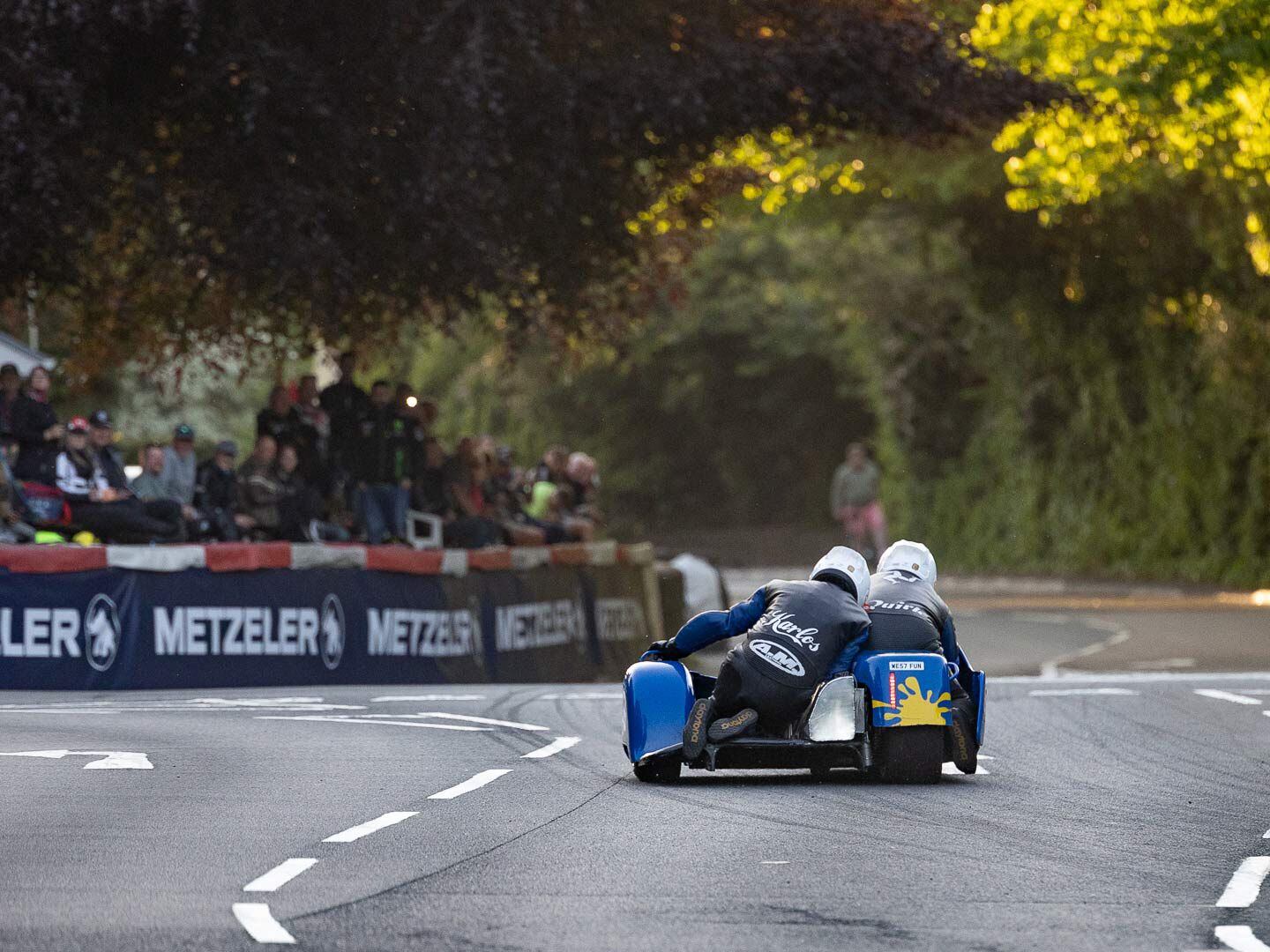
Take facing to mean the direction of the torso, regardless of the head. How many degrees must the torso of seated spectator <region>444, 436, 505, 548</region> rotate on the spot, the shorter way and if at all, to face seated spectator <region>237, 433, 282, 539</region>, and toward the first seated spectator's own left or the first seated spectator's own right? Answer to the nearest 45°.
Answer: approximately 90° to the first seated spectator's own right

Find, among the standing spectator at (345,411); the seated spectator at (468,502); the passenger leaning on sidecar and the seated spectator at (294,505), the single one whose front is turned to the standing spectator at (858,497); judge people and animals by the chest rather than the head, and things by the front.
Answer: the passenger leaning on sidecar

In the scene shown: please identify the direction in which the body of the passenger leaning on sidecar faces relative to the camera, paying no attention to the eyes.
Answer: away from the camera

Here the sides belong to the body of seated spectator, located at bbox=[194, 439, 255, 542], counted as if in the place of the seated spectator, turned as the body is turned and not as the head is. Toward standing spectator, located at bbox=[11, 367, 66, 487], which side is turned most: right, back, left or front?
right

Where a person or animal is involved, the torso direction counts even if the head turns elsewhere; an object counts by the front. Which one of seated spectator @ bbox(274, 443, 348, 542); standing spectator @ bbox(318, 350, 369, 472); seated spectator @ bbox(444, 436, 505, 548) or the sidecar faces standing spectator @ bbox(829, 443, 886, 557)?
the sidecar

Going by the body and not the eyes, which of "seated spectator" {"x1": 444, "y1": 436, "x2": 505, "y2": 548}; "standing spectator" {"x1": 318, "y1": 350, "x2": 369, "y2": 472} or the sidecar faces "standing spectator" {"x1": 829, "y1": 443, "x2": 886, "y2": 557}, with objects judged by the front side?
the sidecar

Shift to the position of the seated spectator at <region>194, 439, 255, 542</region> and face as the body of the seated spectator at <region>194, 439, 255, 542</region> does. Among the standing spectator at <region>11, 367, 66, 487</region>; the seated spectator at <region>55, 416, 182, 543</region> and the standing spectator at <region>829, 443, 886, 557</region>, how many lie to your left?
1

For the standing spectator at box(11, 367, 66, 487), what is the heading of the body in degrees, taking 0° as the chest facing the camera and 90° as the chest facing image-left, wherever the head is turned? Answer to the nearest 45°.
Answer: approximately 315°

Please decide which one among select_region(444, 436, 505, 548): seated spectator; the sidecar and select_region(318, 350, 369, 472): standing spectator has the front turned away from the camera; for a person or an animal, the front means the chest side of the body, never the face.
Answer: the sidecar

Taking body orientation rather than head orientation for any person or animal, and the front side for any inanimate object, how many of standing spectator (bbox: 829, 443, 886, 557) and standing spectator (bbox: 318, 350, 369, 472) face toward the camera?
2

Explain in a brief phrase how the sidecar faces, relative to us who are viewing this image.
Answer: facing away from the viewer
